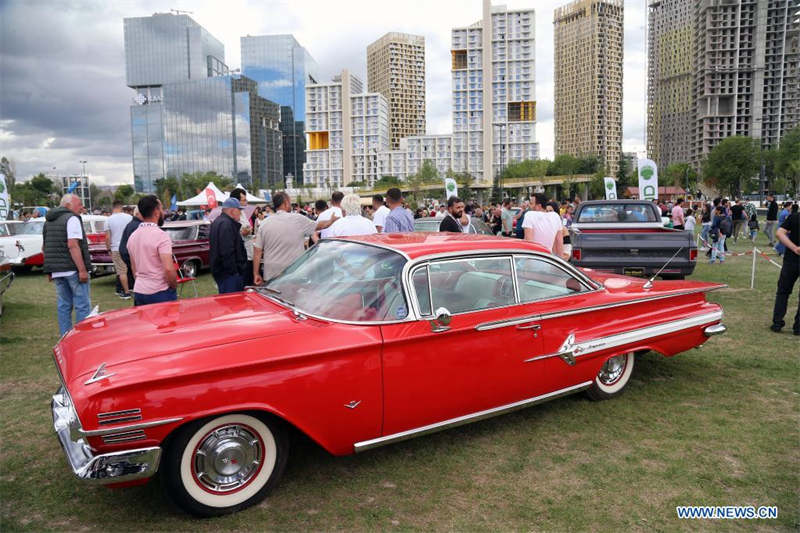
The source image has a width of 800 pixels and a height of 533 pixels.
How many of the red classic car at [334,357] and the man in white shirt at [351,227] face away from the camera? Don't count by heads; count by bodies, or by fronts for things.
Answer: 1

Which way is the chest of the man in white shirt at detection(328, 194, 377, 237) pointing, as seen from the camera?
away from the camera

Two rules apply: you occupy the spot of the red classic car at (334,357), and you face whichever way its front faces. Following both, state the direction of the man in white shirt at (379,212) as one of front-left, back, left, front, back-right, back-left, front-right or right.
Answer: back-right

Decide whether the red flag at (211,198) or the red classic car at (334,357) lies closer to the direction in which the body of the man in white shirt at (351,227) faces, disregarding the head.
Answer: the red flag

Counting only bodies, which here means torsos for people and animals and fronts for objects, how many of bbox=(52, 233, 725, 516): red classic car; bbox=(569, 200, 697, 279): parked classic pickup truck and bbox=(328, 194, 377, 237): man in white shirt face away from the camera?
2

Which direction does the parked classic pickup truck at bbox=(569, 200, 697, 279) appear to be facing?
away from the camera

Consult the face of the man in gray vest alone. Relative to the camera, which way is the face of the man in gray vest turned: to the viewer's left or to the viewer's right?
to the viewer's right

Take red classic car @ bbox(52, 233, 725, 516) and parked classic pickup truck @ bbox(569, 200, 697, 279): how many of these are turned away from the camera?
1

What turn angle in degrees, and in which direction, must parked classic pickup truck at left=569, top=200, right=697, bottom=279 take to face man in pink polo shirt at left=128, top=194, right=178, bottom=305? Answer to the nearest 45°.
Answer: approximately 135° to its left
